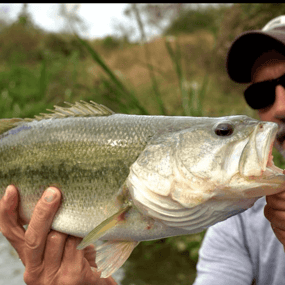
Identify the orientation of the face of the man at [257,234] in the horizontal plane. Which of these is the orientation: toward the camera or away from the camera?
toward the camera

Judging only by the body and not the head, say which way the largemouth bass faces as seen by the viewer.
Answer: to the viewer's right
